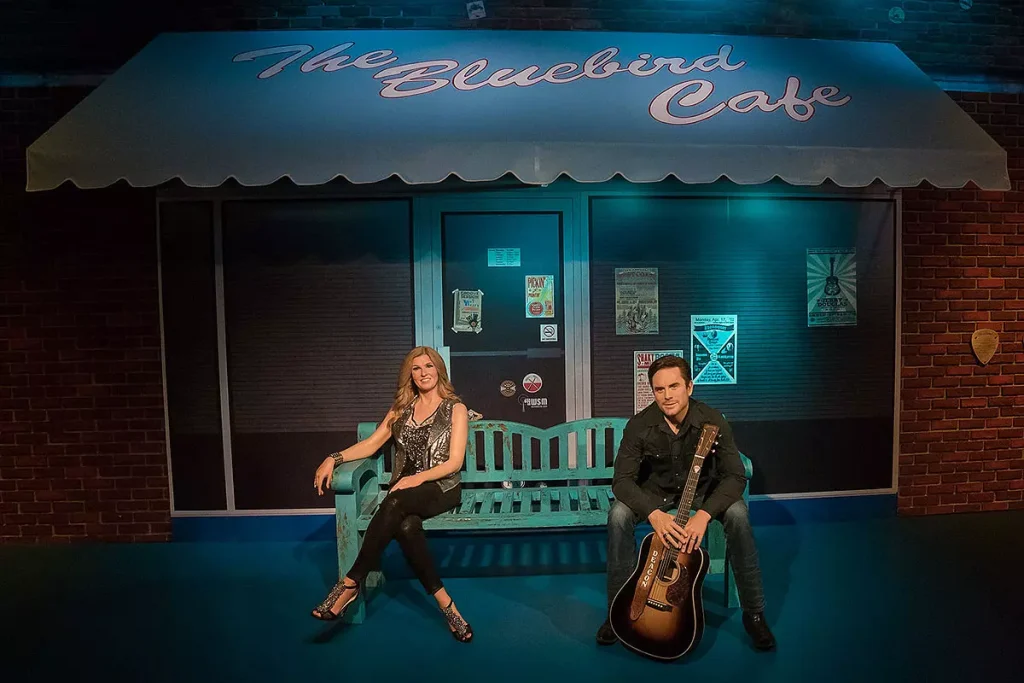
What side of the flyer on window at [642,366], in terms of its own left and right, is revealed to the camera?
front

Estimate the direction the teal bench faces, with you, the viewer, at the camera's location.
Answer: facing the viewer

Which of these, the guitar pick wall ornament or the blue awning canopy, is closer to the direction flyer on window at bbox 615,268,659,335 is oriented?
the blue awning canopy

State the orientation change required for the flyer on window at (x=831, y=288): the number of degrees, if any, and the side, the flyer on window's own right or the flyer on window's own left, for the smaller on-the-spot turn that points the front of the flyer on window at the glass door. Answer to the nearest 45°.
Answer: approximately 45° to the flyer on window's own right

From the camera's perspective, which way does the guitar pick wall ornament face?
toward the camera

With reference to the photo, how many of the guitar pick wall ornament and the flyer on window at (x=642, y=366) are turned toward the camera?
2

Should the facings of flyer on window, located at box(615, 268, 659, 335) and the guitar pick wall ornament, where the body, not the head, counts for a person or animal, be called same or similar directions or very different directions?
same or similar directions

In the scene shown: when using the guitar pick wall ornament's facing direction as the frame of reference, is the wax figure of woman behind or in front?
in front

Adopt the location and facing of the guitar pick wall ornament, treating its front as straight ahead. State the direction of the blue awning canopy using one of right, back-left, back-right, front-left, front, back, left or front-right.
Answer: front-right
